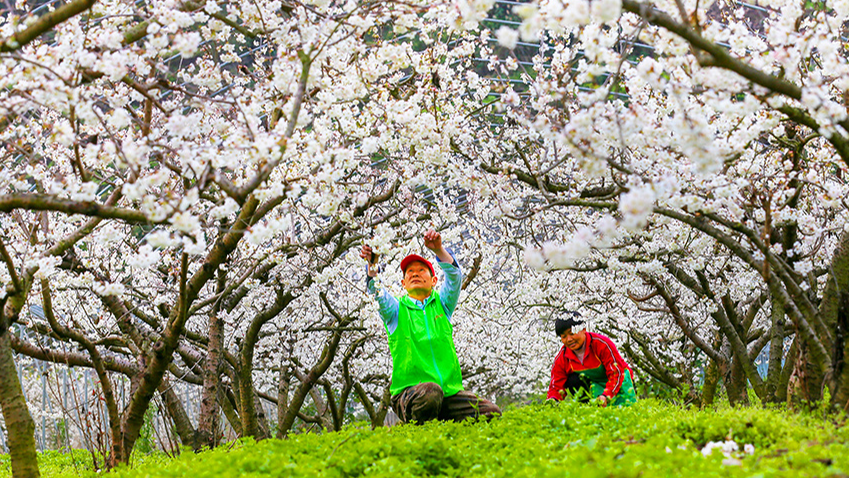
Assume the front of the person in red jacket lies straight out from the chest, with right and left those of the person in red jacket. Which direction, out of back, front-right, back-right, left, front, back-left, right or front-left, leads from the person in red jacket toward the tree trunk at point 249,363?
front-right

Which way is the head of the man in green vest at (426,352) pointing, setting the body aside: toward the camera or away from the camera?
toward the camera

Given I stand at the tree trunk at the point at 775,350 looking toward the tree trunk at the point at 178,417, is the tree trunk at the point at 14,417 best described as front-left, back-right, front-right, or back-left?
front-left

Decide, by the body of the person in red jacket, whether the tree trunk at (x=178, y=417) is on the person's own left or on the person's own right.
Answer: on the person's own right

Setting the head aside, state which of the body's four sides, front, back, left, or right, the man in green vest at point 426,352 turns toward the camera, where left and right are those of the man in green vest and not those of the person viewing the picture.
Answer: front

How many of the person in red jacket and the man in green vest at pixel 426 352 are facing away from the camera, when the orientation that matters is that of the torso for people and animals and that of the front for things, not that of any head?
0

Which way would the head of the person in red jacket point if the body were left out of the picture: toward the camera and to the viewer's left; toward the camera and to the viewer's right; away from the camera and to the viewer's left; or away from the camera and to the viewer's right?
toward the camera and to the viewer's left

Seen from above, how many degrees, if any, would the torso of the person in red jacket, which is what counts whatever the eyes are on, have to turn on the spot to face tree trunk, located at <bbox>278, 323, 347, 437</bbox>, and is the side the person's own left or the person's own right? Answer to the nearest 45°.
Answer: approximately 90° to the person's own right

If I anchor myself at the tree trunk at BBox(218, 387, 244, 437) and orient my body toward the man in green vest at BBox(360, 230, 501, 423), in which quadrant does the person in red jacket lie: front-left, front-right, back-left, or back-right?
front-left

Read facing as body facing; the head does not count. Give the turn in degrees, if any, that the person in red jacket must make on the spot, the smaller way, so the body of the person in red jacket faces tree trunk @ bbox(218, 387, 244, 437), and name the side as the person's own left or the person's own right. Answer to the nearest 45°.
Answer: approximately 90° to the person's own right

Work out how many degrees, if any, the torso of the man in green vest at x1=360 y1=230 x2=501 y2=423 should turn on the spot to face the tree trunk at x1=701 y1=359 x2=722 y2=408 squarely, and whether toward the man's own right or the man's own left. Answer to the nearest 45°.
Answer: approximately 135° to the man's own left
